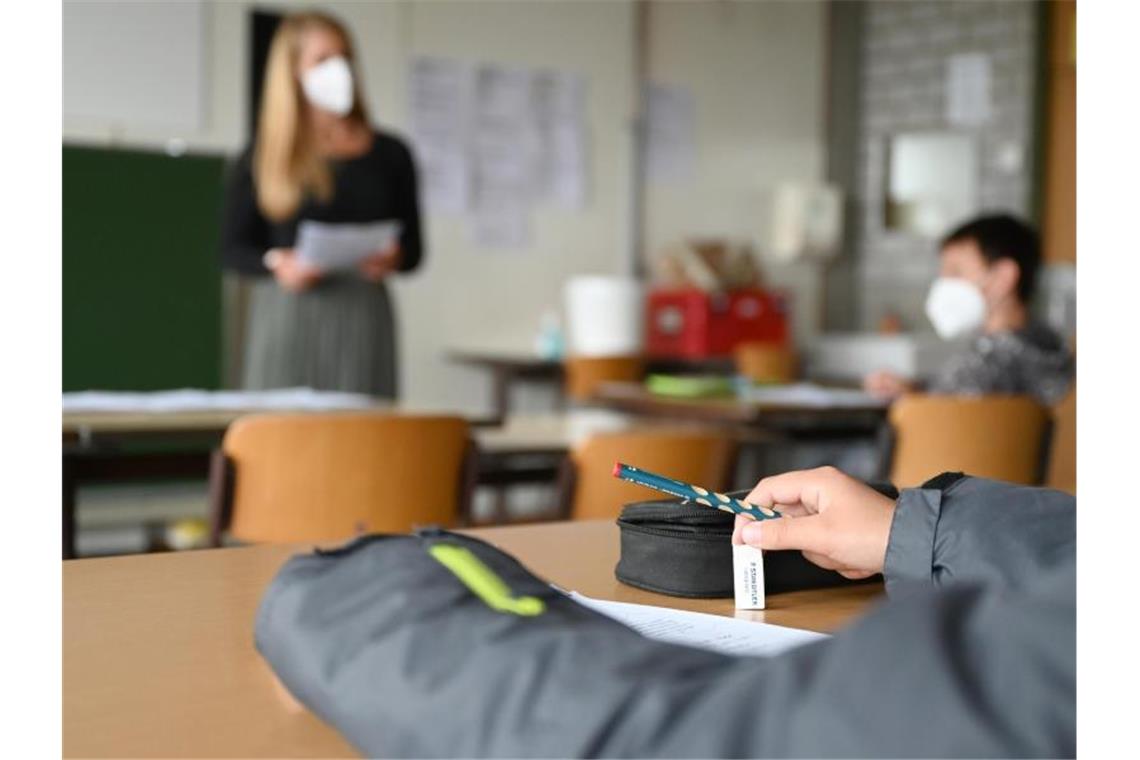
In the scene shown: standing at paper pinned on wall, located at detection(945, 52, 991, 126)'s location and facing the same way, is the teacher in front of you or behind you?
in front

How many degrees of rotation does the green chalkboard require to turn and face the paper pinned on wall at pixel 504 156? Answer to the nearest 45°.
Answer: approximately 135° to its left

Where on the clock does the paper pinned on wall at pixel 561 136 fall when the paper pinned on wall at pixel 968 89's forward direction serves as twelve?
the paper pinned on wall at pixel 561 136 is roughly at 2 o'clock from the paper pinned on wall at pixel 968 89.

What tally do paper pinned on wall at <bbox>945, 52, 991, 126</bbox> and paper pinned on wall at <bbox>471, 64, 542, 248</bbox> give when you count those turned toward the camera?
2

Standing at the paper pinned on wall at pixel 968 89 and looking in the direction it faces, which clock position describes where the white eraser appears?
The white eraser is roughly at 12 o'clock from the paper pinned on wall.

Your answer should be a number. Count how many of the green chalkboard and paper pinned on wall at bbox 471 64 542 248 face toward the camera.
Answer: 2

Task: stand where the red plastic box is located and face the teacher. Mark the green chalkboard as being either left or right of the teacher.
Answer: right

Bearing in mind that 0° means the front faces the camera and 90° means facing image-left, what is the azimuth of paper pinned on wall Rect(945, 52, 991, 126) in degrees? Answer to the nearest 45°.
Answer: approximately 0°

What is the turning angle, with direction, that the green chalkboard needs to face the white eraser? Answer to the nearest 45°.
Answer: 0° — it already faces it

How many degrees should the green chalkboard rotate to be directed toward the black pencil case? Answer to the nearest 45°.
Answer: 0° — it already faces it

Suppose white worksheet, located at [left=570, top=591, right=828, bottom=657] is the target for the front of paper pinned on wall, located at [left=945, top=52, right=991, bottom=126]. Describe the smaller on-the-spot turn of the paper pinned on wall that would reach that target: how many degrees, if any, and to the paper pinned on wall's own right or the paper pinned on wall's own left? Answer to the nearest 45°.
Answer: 0° — it already faces it
